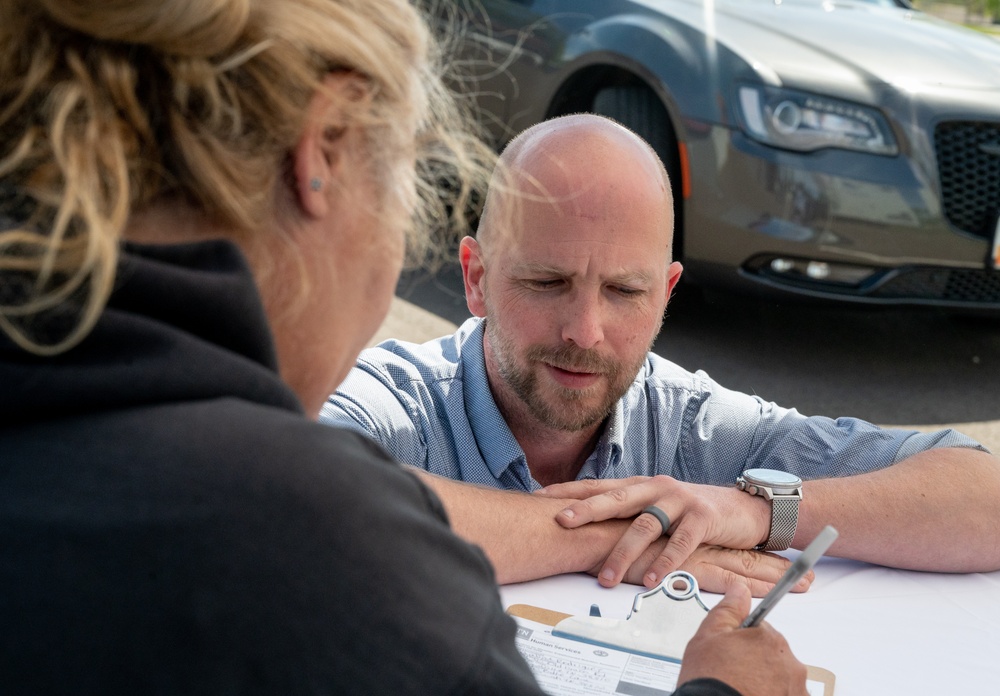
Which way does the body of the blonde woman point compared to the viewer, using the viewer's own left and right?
facing away from the viewer and to the right of the viewer

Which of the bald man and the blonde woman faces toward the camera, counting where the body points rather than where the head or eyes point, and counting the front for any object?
the bald man

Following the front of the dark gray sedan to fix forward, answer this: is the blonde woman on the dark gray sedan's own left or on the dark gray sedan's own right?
on the dark gray sedan's own right

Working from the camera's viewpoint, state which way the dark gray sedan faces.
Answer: facing the viewer and to the right of the viewer

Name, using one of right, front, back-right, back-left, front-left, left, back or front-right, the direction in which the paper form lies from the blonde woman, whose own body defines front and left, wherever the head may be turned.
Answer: front

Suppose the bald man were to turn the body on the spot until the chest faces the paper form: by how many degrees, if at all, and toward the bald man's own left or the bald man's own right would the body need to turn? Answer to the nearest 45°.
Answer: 0° — they already face it

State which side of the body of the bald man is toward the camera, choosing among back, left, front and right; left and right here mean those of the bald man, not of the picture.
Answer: front

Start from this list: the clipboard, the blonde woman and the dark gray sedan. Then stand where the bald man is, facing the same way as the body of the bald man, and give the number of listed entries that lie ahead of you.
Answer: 2

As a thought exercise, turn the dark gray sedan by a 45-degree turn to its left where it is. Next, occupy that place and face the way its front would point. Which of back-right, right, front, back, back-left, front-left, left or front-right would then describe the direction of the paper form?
right

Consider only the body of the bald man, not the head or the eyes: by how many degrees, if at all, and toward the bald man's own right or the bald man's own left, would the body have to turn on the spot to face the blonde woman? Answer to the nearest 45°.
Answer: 0° — they already face them

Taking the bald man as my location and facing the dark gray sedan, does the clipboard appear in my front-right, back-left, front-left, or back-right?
back-right

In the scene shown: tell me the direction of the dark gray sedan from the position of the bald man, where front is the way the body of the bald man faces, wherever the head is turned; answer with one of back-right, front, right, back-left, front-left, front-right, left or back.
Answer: back

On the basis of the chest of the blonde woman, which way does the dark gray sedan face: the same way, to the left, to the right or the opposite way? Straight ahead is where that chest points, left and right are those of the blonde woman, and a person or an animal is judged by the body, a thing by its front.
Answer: to the right

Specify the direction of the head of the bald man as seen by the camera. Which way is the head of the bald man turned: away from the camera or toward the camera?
toward the camera

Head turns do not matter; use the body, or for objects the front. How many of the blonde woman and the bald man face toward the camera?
1
